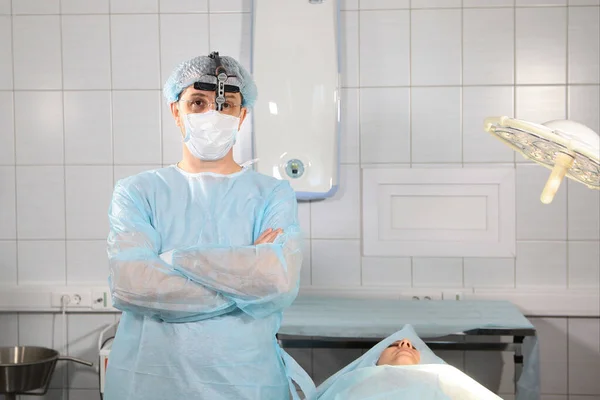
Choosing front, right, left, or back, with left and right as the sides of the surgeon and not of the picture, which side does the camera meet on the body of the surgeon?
front

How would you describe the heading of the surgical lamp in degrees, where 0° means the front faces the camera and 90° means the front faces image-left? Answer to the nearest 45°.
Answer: approximately 45°

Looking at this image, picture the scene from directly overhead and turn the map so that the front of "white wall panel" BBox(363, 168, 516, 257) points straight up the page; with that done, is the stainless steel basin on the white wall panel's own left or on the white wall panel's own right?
on the white wall panel's own right

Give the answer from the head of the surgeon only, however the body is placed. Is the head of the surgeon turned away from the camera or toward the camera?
toward the camera

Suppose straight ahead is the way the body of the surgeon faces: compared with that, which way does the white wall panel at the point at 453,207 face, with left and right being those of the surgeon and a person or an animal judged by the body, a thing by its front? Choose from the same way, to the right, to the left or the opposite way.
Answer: the same way

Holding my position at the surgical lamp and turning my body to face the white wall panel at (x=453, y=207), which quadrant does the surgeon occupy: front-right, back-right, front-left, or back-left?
front-left

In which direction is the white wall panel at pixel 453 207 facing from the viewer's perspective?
toward the camera

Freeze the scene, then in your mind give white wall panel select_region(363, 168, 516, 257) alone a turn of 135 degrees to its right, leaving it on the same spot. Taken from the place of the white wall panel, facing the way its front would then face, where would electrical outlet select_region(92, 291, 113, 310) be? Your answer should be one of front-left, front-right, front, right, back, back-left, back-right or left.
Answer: front-left

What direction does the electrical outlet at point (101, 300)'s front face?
toward the camera

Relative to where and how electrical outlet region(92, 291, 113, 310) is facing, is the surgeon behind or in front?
in front

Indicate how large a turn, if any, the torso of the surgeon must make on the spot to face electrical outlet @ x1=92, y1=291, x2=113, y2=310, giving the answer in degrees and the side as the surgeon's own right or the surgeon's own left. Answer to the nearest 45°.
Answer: approximately 180°
